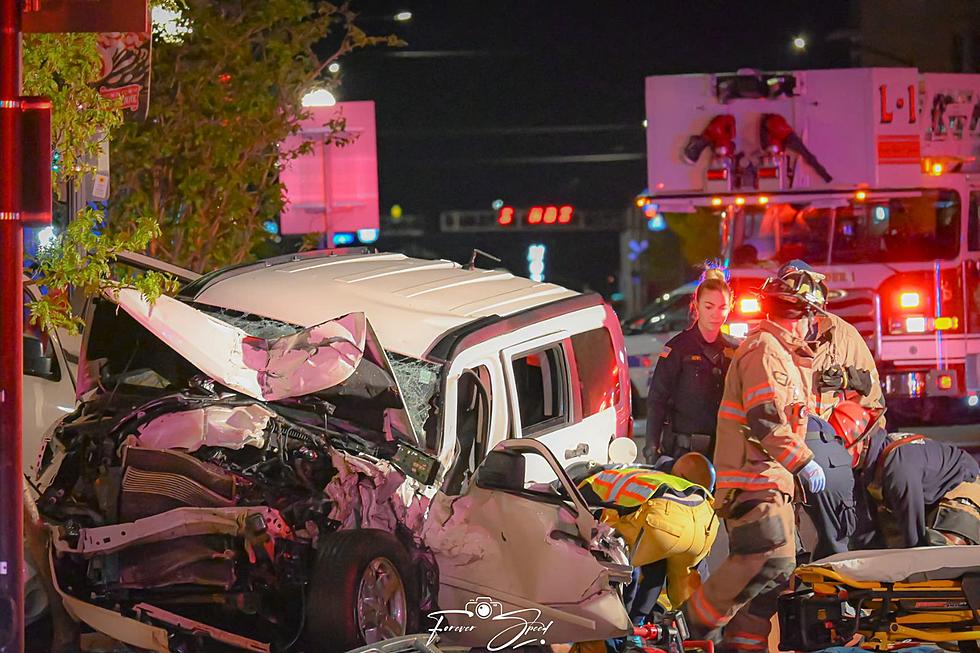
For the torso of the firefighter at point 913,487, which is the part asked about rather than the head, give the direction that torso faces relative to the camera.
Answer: to the viewer's left

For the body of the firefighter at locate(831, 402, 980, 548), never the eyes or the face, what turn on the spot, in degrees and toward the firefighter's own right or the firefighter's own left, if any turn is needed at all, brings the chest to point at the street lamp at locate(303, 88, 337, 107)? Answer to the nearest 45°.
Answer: approximately 45° to the firefighter's own right

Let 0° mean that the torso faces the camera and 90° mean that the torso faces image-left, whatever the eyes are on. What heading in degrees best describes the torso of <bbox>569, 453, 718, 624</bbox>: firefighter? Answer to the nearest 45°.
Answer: approximately 135°

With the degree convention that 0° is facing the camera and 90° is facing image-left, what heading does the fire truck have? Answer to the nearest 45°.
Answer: approximately 45°

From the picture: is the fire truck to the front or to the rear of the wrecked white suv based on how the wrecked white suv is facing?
to the rear

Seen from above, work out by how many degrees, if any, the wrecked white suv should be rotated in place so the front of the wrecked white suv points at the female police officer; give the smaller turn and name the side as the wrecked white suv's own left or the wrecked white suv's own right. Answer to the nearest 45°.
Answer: approximately 180°

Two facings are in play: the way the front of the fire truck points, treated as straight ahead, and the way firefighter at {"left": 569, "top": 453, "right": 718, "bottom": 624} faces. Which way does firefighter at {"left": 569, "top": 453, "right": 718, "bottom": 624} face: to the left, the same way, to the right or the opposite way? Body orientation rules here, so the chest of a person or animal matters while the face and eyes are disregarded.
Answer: to the right
